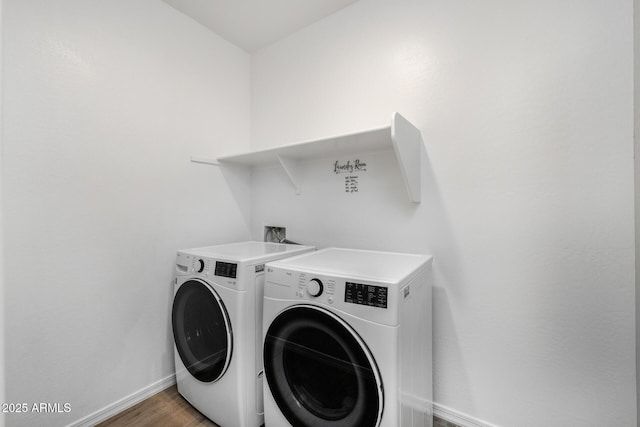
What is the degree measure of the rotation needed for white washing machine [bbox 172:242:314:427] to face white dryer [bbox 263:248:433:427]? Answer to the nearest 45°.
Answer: approximately 90° to its left
